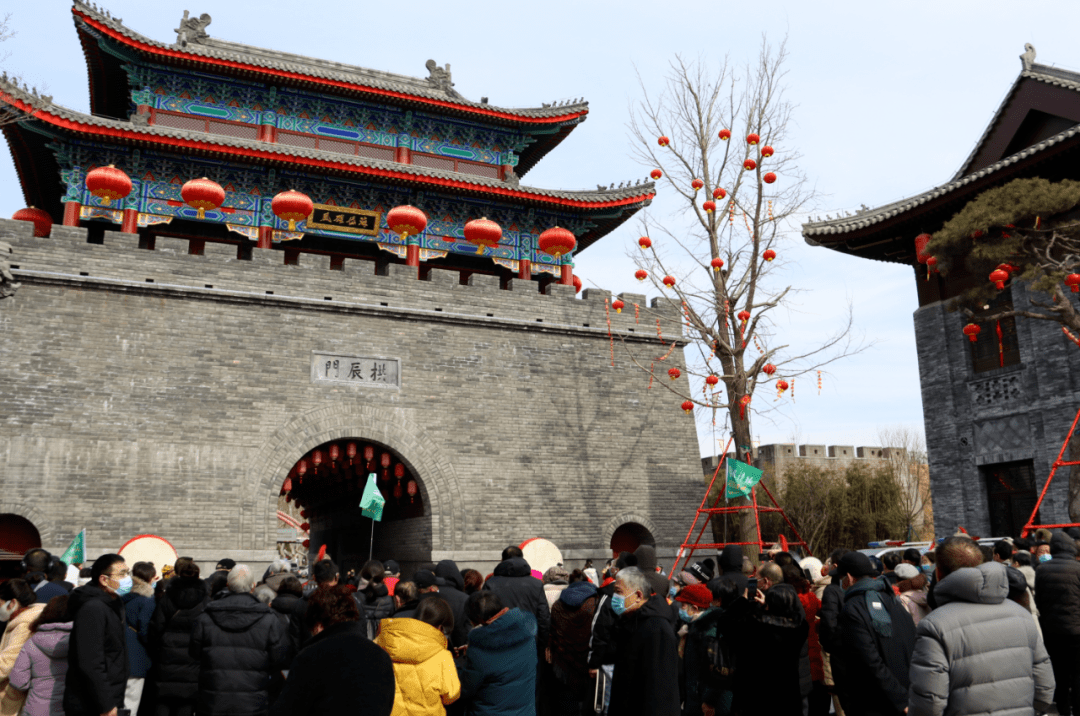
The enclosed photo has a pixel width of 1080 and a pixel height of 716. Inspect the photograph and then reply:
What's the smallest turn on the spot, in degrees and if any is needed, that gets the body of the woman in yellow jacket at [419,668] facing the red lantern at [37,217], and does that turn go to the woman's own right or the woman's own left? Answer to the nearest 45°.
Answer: approximately 90° to the woman's own left

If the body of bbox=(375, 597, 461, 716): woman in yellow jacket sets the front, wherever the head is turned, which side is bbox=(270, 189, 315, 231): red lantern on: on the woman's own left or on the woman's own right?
on the woman's own left

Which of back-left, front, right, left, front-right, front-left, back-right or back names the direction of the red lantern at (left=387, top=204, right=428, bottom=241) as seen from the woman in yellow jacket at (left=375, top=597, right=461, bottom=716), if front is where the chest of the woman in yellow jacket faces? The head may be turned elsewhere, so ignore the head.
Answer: front-left

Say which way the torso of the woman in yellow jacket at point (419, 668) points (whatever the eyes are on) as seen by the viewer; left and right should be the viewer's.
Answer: facing away from the viewer and to the right of the viewer

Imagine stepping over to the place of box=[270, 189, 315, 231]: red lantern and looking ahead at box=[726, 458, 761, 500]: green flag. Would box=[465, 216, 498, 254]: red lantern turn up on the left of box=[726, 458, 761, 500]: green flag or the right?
left

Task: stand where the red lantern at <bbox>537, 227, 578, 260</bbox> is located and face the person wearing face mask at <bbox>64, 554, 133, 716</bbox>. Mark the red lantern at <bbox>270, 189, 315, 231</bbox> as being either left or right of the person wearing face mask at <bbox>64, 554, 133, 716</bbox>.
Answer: right

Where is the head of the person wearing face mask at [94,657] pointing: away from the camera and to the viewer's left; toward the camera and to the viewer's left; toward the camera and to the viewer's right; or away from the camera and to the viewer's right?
toward the camera and to the viewer's right

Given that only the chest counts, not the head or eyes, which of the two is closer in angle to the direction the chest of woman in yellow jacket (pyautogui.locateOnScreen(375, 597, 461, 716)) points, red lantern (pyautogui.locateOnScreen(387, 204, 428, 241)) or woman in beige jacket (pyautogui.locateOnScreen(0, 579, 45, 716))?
the red lantern
